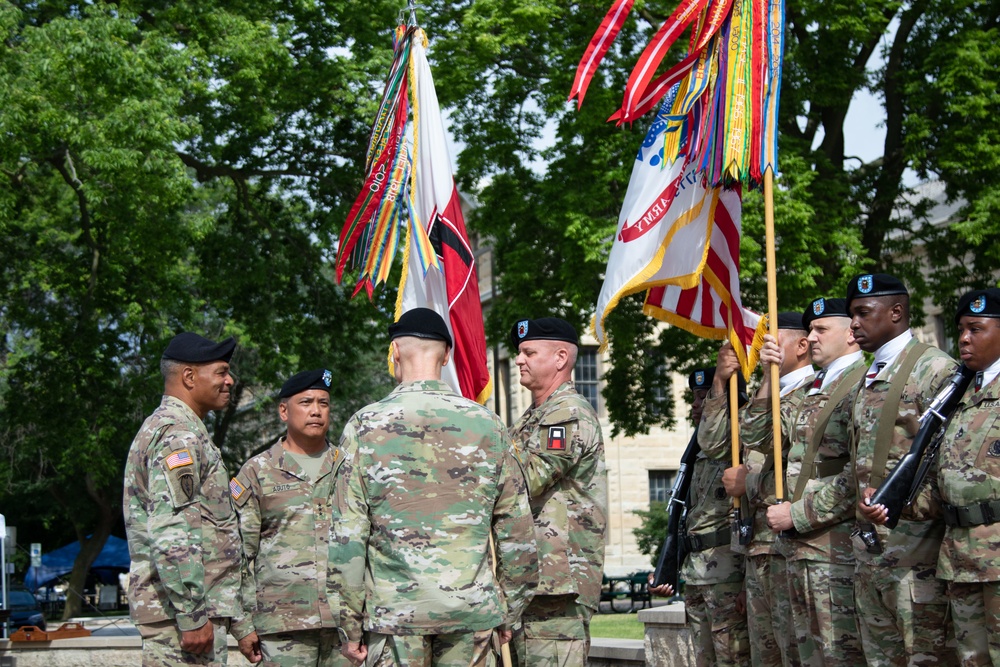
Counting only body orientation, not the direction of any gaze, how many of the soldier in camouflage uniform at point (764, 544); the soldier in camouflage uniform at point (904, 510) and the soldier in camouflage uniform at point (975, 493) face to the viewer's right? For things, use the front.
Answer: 0

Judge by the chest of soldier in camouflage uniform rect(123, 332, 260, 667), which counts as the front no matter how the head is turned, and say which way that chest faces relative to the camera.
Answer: to the viewer's right

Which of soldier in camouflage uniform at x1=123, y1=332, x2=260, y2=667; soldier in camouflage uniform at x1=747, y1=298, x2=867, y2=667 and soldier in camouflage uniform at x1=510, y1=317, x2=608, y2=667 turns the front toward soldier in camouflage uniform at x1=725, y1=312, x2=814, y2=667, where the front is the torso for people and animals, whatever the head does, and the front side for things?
soldier in camouflage uniform at x1=123, y1=332, x2=260, y2=667

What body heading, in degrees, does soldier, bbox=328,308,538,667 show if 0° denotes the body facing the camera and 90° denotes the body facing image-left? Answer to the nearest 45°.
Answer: approximately 180°

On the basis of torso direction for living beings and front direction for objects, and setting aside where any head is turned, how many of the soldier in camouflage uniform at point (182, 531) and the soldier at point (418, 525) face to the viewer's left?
0

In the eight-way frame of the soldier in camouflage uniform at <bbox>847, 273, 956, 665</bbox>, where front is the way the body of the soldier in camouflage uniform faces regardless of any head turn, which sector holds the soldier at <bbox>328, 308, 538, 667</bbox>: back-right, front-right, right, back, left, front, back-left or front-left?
front

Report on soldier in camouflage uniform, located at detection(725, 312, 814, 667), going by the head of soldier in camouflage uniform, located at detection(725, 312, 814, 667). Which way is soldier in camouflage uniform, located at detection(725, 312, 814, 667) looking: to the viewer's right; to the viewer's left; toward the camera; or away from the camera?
to the viewer's left

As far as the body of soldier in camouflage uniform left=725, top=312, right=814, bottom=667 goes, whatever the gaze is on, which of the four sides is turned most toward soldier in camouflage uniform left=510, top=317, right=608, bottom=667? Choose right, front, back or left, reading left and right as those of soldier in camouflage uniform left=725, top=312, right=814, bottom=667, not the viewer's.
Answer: front

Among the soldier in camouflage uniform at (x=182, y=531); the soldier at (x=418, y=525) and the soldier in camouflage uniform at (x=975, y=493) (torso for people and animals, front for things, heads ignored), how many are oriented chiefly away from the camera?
1

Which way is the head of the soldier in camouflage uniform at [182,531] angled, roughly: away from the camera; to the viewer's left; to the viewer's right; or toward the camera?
to the viewer's right

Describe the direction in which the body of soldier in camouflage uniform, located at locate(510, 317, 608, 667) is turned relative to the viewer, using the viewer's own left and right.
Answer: facing to the left of the viewer

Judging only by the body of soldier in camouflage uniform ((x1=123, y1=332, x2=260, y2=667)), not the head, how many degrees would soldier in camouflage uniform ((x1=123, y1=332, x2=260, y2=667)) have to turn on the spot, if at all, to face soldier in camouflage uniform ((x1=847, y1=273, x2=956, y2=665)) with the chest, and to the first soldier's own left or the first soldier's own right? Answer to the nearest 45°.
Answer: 0° — they already face them

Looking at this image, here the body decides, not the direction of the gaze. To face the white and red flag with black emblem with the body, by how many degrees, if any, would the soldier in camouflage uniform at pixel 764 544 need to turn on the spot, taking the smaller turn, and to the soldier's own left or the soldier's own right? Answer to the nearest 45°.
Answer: approximately 45° to the soldier's own right

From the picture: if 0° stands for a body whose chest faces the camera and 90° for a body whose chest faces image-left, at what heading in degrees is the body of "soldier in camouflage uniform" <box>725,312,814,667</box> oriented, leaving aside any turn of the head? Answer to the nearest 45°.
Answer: approximately 45°
